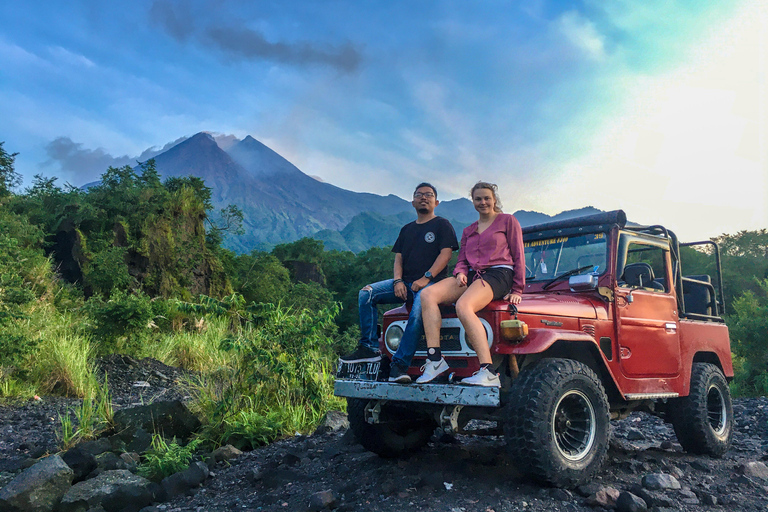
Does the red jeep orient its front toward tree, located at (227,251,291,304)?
no

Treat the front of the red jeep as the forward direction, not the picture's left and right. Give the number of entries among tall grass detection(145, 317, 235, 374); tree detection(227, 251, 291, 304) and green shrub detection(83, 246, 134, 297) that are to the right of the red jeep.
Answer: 3

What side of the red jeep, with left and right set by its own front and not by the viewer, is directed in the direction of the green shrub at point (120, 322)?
right

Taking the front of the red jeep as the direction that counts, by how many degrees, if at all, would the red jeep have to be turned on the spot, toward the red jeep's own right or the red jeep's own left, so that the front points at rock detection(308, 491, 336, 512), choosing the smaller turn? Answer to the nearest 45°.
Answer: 0° — it already faces it

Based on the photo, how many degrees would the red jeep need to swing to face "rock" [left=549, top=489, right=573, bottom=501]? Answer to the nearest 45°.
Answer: approximately 45° to its left

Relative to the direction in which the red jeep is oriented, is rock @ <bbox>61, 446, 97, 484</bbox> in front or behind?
in front

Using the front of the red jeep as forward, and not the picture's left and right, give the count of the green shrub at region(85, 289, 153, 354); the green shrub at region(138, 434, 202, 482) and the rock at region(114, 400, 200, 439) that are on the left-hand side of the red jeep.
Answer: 0

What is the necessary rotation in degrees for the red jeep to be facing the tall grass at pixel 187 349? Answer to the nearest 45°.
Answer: approximately 90° to its right

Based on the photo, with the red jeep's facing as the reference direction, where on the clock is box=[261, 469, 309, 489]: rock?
The rock is roughly at 1 o'clock from the red jeep.

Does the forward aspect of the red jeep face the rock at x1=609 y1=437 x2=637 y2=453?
no

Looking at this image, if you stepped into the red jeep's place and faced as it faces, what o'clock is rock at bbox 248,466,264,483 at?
The rock is roughly at 1 o'clock from the red jeep.

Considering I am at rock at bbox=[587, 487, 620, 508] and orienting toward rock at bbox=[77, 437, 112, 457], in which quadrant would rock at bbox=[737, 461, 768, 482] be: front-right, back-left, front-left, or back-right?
back-right
